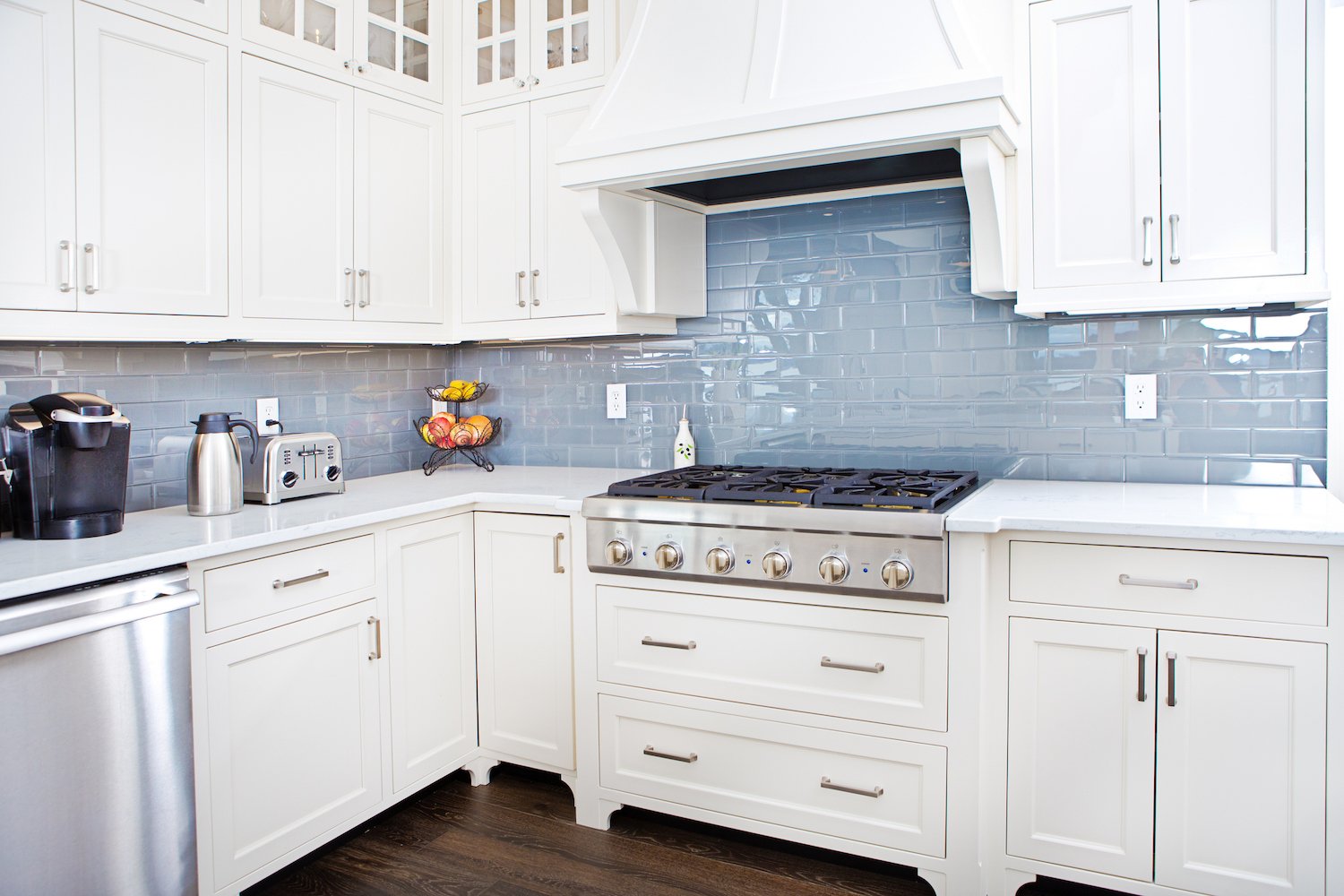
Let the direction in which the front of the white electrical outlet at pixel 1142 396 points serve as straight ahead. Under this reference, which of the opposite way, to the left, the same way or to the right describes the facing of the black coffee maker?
to the left

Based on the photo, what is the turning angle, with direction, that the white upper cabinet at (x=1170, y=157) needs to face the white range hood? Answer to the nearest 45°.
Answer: approximately 90° to its right

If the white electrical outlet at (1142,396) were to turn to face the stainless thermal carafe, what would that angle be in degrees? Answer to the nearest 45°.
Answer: approximately 45° to its right

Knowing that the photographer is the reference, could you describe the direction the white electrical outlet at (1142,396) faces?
facing the viewer

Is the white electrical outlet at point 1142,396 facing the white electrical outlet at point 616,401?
no

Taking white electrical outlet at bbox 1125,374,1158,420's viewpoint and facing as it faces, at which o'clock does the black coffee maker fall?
The black coffee maker is roughly at 2 o'clock from the white electrical outlet.

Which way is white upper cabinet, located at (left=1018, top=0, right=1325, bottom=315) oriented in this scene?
toward the camera

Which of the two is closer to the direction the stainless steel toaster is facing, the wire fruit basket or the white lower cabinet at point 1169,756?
the white lower cabinet

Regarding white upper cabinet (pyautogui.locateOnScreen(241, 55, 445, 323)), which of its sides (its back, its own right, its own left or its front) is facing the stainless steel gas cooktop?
front

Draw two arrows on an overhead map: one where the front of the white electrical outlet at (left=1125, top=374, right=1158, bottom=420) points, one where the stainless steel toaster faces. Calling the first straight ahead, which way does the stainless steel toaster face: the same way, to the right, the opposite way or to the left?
to the left

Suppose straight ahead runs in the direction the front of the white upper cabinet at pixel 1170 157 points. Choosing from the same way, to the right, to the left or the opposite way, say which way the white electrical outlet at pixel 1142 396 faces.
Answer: the same way

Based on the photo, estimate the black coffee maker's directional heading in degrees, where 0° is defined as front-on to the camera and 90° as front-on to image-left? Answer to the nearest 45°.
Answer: approximately 315°

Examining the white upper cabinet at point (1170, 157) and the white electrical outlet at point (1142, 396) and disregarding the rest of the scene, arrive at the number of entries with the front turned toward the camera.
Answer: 2

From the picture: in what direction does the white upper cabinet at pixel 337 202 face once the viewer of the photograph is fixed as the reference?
facing the viewer and to the right of the viewer
